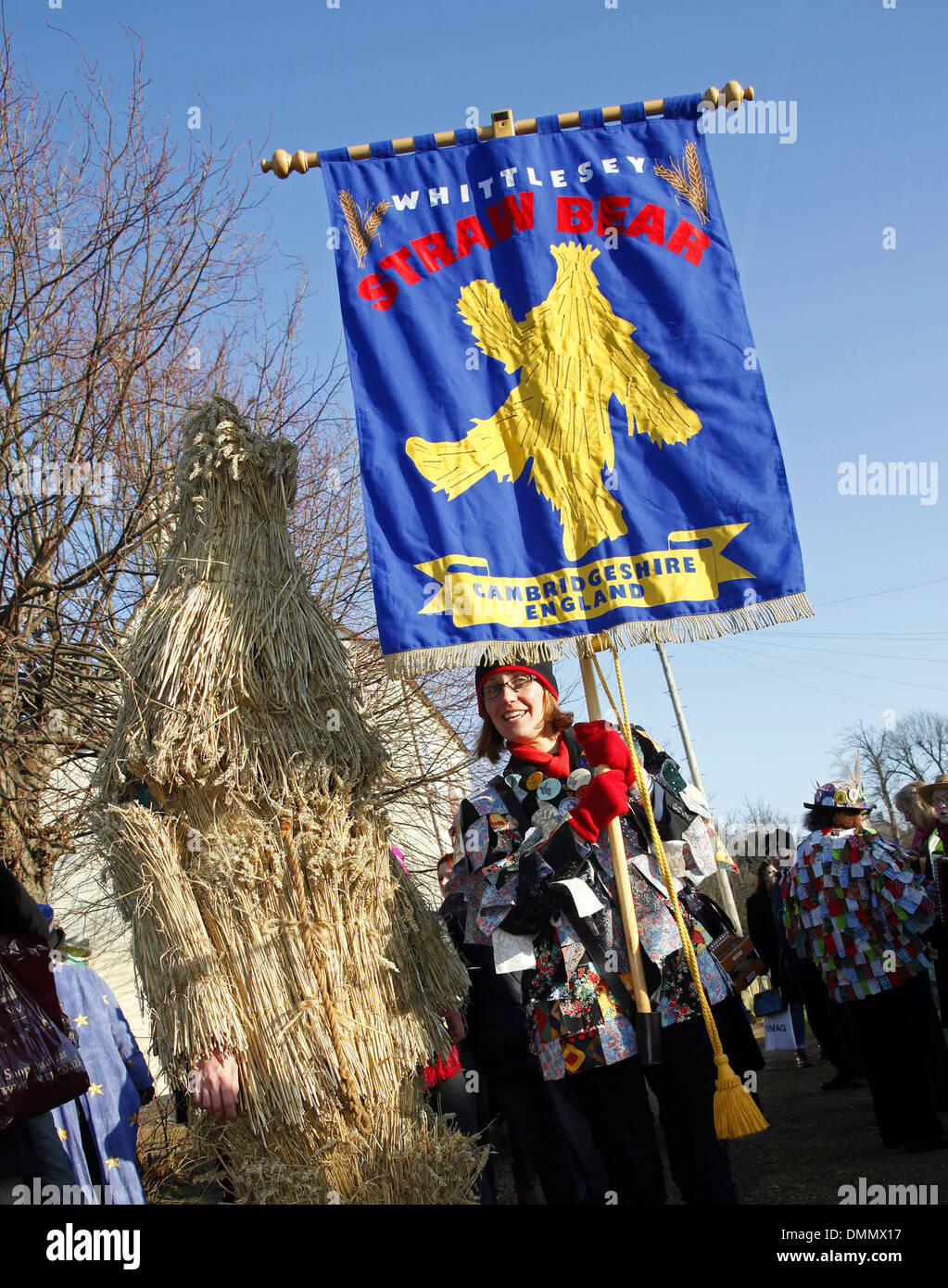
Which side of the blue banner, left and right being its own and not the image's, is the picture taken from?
front

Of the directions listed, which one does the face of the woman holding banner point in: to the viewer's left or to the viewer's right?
to the viewer's left

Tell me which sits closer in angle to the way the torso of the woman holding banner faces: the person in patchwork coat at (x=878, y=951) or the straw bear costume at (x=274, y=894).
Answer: the straw bear costume

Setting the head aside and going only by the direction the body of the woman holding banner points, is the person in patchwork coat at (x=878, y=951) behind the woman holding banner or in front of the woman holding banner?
behind

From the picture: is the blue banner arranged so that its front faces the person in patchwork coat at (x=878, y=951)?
no

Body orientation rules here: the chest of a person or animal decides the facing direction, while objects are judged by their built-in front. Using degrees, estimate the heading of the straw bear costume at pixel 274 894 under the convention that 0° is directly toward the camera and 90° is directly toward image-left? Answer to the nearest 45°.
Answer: approximately 315°

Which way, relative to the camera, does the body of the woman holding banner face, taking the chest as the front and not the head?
toward the camera

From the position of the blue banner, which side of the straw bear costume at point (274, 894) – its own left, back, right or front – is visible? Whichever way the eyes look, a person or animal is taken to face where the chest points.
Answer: left

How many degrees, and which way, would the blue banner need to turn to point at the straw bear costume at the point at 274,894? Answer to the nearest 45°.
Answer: approximately 45° to its right

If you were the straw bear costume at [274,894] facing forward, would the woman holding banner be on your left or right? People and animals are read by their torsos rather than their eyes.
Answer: on your left
